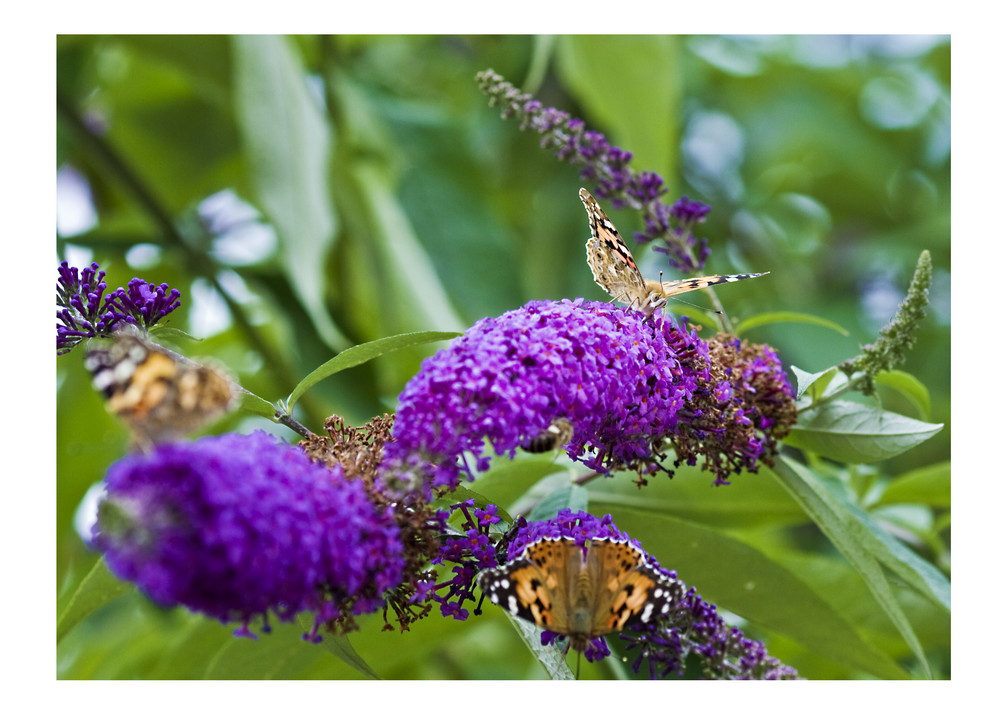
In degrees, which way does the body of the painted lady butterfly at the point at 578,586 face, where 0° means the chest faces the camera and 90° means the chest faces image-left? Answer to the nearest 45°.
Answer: approximately 0°

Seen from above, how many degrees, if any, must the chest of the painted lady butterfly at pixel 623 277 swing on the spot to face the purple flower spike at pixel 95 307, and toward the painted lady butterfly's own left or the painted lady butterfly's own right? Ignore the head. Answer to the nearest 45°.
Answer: approximately 90° to the painted lady butterfly's own right

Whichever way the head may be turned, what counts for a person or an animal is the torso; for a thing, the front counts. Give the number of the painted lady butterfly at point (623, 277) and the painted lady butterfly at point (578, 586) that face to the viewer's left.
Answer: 0
